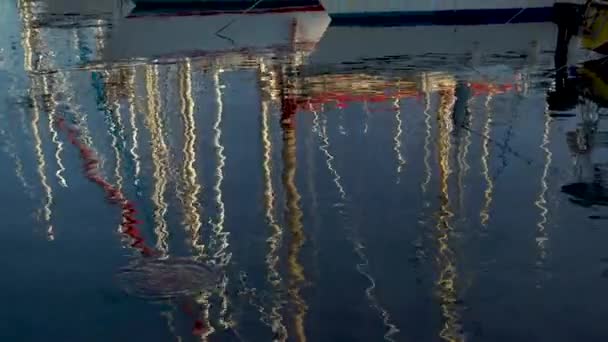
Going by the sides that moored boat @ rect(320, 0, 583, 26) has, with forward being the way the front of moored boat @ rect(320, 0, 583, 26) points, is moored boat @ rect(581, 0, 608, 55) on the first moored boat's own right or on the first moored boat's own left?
on the first moored boat's own left

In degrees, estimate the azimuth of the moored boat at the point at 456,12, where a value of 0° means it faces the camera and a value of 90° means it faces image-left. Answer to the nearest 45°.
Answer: approximately 90°
